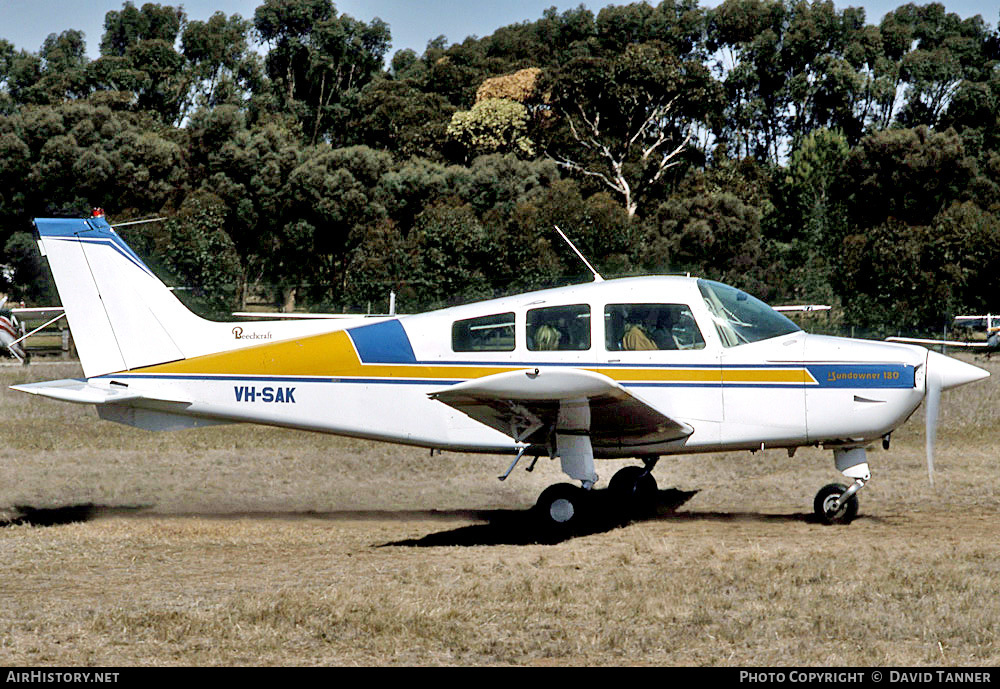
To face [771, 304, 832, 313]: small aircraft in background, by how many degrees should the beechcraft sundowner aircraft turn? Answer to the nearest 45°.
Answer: approximately 45° to its left

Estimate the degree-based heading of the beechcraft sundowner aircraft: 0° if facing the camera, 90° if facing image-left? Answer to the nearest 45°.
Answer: approximately 270°
